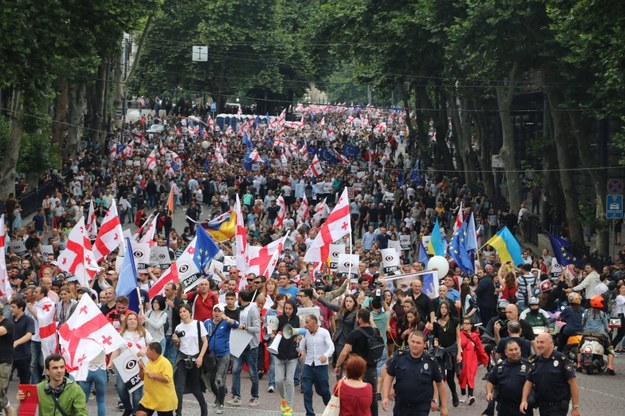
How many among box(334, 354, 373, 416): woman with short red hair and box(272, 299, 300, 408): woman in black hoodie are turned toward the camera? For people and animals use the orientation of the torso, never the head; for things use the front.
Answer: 1

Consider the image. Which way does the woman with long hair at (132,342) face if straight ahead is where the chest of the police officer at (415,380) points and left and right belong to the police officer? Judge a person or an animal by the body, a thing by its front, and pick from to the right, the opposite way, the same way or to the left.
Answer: the same way

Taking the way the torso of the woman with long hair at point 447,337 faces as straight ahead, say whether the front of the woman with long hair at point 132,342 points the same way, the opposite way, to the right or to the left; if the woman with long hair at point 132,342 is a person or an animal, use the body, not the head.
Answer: the same way

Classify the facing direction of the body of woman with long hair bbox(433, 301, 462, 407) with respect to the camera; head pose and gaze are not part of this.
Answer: toward the camera

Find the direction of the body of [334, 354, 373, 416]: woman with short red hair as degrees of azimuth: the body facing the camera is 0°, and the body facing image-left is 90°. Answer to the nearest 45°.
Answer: approximately 180°

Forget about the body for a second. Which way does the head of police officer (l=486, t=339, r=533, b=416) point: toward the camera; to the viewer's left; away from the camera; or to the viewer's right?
toward the camera

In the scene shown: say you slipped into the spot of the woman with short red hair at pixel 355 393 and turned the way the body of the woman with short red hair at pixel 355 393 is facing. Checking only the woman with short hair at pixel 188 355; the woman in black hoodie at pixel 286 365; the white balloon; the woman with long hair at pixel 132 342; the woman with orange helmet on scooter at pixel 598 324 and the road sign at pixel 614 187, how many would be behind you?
0

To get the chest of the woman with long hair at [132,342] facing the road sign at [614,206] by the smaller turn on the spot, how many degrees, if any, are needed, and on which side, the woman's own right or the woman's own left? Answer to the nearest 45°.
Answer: approximately 135° to the woman's own left

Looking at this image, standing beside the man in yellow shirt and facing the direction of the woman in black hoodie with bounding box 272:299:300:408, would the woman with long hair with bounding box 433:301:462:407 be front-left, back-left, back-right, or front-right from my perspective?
front-right

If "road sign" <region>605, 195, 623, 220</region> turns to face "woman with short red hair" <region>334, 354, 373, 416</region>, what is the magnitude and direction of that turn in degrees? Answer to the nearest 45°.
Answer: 0° — it already faces them

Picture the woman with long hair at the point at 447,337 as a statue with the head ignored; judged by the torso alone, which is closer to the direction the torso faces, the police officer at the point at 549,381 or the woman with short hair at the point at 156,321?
the police officer

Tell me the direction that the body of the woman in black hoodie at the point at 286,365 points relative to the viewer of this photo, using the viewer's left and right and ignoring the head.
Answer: facing the viewer

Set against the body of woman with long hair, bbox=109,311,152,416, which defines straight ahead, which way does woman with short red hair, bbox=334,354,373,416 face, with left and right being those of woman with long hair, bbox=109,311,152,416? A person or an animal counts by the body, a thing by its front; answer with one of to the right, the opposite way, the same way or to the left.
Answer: the opposite way

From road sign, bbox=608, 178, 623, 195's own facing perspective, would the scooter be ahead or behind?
ahead

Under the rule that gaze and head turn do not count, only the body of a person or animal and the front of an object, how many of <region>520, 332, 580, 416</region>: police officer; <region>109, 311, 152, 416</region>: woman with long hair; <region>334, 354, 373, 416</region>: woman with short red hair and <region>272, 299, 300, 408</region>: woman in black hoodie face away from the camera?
1

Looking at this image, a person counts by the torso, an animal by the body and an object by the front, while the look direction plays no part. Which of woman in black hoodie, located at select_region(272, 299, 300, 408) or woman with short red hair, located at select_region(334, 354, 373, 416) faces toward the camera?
woman in black hoodie, located at select_region(272, 299, 300, 408)

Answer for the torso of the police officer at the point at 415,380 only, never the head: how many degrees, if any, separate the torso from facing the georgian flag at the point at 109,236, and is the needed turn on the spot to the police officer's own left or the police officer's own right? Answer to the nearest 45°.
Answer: approximately 135° to the police officer's own right

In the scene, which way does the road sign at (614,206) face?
toward the camera

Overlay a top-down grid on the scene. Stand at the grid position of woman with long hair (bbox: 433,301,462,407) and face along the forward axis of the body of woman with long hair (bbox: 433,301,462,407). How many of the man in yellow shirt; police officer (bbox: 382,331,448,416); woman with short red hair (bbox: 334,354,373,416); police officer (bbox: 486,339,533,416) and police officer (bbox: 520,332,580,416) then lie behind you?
0

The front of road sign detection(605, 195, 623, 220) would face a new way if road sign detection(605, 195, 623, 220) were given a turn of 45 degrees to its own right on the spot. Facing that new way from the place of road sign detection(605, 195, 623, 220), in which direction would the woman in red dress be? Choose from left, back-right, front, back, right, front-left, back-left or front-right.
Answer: front-left

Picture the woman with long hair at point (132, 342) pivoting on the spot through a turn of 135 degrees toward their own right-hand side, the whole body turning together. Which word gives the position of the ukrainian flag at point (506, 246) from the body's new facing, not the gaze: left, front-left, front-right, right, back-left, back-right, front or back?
right
